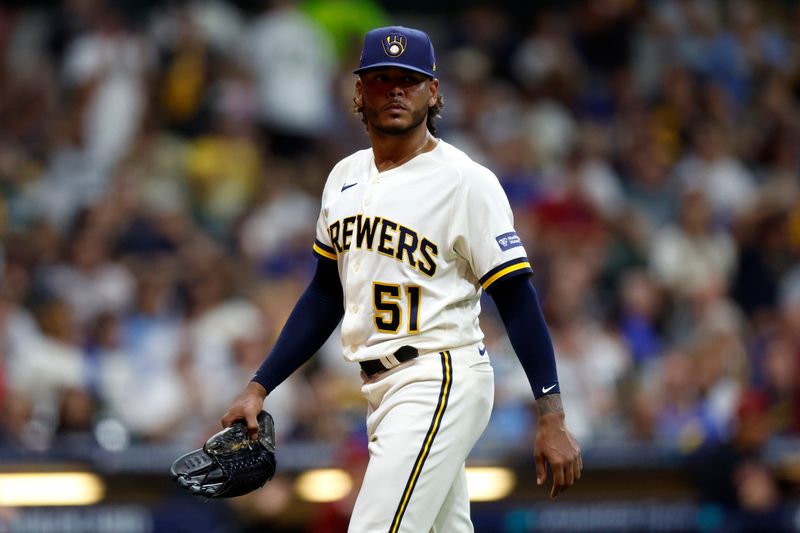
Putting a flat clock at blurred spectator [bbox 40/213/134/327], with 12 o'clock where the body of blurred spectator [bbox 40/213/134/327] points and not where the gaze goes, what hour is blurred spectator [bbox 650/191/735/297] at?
blurred spectator [bbox 650/191/735/297] is roughly at 9 o'clock from blurred spectator [bbox 40/213/134/327].

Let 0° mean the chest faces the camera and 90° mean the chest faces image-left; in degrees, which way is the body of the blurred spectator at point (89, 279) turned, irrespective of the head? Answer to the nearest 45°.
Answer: approximately 0°

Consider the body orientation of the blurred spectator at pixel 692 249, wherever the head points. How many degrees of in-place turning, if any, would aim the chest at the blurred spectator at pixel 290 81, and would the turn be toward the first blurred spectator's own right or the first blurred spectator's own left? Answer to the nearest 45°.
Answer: approximately 90° to the first blurred spectator's own right

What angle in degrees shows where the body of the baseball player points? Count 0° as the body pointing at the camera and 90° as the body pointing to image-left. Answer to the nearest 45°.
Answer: approximately 45°

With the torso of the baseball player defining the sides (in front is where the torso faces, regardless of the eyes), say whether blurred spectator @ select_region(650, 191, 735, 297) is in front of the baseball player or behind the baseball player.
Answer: behind

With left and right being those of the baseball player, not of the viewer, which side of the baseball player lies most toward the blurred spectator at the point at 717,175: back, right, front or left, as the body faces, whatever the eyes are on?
back
